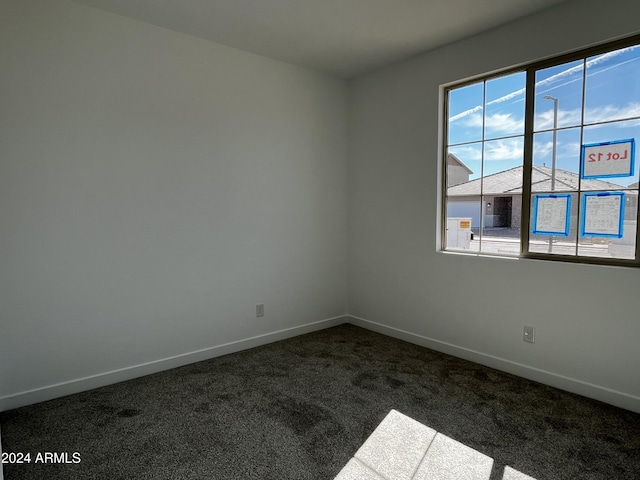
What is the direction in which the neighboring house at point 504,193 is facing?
toward the camera

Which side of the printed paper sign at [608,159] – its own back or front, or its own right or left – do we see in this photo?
back

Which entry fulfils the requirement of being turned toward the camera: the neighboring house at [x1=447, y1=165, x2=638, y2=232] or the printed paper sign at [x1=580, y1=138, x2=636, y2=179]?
the neighboring house

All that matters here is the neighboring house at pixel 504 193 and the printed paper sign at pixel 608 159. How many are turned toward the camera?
1

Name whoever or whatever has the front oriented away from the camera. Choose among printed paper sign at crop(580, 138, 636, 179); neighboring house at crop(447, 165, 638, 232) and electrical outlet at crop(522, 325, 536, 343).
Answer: the printed paper sign

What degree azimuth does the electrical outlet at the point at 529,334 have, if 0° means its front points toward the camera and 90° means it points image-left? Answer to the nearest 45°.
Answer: approximately 45°

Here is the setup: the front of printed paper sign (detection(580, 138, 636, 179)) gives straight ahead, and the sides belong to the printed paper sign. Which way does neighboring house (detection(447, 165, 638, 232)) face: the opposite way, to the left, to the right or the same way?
the opposite way

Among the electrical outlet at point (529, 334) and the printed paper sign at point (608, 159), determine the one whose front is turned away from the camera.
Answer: the printed paper sign

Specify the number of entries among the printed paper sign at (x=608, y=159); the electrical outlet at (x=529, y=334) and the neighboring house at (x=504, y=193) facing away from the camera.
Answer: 1
